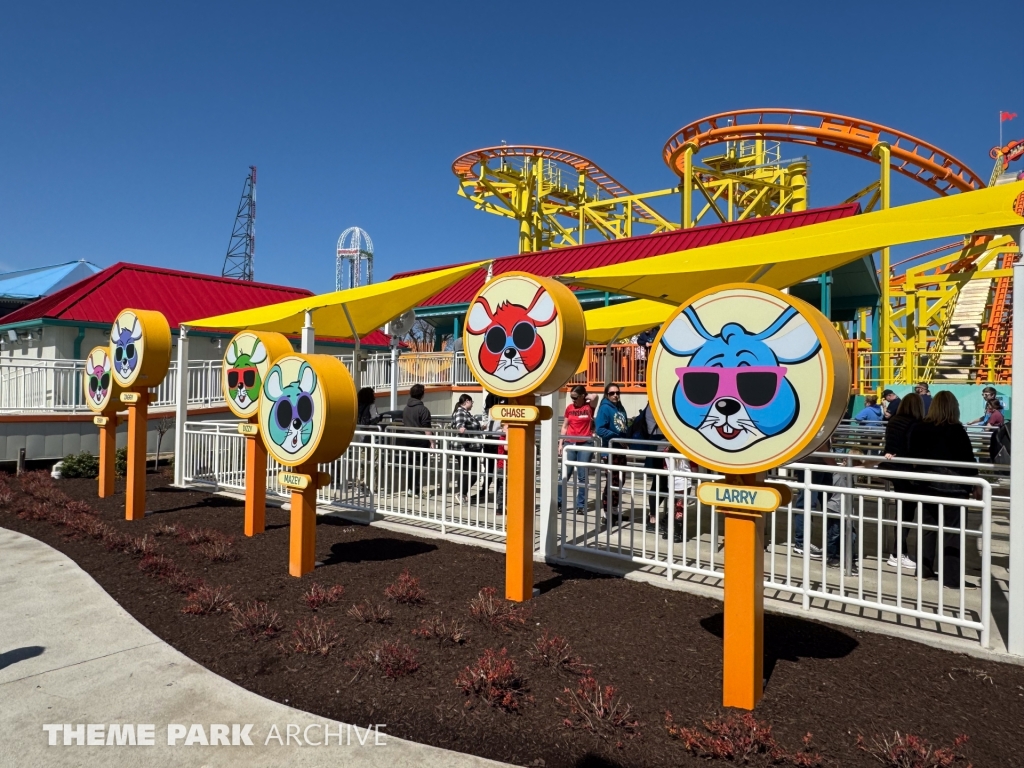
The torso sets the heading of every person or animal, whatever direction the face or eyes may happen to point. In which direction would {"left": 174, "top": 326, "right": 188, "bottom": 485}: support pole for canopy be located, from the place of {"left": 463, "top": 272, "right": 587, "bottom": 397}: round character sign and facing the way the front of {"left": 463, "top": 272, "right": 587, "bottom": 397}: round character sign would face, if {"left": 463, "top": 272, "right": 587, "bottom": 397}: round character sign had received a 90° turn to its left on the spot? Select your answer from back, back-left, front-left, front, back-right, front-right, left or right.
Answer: back

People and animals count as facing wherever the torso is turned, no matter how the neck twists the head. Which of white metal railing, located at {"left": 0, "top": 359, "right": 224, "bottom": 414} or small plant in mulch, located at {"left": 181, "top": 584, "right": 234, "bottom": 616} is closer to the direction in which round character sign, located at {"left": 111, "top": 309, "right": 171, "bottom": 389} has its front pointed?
the small plant in mulch

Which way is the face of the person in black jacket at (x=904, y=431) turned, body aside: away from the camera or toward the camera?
away from the camera

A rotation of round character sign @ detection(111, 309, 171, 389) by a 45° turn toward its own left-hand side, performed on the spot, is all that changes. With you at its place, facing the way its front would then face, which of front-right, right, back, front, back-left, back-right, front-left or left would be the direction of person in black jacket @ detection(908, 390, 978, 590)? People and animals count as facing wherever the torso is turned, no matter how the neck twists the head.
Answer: front-left

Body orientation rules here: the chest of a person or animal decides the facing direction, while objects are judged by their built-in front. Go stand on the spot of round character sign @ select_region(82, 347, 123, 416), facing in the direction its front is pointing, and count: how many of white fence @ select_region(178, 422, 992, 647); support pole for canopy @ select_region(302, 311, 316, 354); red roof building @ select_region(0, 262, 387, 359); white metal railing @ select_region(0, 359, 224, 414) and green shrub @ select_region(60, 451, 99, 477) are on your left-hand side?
2

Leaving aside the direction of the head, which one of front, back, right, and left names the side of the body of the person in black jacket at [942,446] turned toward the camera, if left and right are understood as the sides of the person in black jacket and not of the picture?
back

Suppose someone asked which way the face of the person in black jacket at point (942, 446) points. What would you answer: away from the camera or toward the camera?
away from the camera

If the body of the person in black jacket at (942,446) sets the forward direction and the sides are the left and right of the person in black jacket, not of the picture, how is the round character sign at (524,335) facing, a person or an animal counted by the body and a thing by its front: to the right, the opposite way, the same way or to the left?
the opposite way
